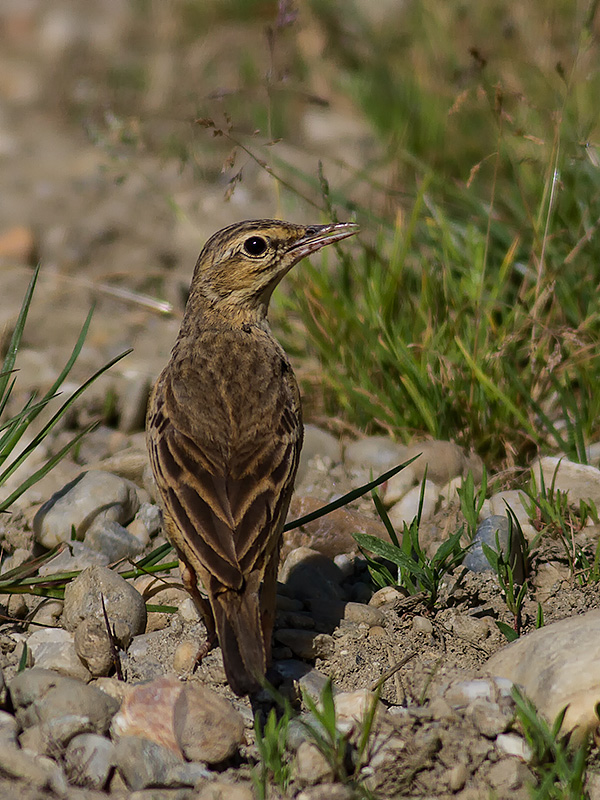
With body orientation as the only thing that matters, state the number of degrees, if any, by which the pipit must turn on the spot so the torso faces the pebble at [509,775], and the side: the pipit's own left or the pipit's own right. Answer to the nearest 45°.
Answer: approximately 135° to the pipit's own right

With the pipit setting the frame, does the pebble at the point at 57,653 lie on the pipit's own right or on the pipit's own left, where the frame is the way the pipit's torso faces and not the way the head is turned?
on the pipit's own left

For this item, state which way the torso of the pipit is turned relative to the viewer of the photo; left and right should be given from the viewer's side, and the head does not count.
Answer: facing away from the viewer

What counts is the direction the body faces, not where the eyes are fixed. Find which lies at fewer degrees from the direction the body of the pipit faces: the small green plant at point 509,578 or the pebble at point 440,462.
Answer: the pebble

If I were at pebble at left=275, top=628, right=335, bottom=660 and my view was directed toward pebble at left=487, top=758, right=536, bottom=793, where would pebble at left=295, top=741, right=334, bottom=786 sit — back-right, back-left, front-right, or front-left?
front-right

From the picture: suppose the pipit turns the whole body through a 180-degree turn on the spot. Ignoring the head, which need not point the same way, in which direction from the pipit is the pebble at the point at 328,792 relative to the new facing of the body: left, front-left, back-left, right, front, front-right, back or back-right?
front

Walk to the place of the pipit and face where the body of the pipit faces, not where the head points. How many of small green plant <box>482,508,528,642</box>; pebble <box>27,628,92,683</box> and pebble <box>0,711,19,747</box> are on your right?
1

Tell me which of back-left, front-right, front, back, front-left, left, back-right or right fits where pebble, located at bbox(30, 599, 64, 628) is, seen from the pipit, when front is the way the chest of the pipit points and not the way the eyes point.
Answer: left

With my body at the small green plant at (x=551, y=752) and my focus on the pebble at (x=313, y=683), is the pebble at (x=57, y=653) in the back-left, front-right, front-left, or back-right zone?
front-left

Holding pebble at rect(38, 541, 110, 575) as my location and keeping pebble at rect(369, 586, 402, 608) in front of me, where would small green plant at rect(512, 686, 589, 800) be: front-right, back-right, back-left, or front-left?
front-right

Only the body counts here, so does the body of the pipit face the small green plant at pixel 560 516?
no

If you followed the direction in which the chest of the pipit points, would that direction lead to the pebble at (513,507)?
no

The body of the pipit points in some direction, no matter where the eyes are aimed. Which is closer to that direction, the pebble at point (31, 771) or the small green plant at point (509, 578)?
the small green plant

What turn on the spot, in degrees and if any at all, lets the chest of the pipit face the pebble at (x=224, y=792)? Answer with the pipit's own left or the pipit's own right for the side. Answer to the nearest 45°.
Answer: approximately 180°

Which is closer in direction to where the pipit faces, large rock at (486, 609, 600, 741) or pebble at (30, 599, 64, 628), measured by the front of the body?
the pebble

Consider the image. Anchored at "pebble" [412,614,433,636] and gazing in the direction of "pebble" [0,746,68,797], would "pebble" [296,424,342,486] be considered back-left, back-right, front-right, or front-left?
back-right

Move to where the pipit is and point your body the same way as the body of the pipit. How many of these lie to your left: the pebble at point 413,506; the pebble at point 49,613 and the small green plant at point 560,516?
1
